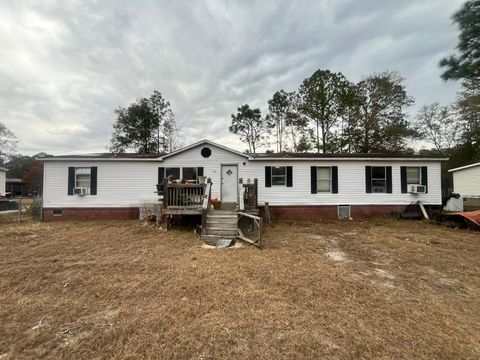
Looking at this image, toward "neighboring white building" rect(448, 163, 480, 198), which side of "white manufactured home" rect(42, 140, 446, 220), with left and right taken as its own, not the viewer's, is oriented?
left

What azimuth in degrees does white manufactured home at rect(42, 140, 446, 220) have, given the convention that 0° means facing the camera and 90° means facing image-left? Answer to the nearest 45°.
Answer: approximately 0°

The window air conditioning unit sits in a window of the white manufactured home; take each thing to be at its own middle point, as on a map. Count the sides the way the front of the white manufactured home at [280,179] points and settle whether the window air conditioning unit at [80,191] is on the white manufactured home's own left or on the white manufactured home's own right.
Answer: on the white manufactured home's own right
